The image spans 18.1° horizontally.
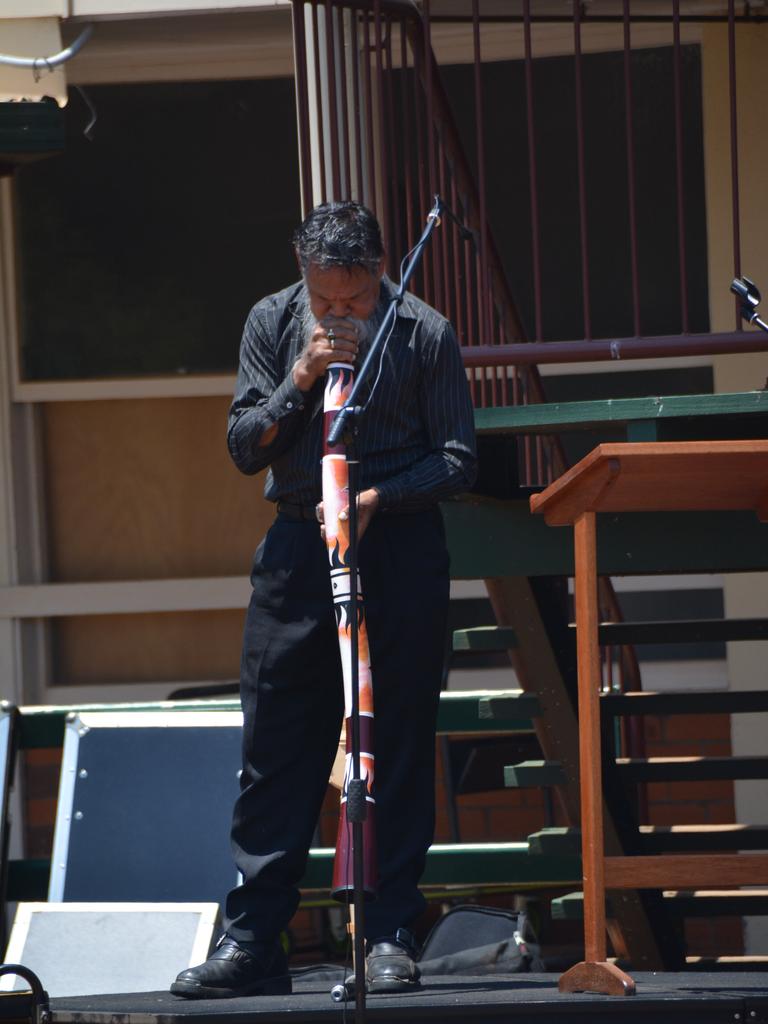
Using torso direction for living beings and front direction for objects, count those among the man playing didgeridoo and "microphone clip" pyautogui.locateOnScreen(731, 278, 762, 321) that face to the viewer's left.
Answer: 1

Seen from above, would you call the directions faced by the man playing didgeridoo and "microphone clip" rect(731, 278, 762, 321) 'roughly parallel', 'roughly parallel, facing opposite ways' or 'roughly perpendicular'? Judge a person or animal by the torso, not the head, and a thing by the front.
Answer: roughly perpendicular

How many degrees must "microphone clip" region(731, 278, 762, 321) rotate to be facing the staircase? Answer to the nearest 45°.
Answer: approximately 90° to its right

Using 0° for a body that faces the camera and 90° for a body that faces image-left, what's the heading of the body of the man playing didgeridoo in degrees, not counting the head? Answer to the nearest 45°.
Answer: approximately 0°

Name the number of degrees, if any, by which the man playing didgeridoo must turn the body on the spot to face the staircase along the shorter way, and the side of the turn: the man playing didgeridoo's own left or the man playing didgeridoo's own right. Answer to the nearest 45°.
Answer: approximately 135° to the man playing didgeridoo's own left

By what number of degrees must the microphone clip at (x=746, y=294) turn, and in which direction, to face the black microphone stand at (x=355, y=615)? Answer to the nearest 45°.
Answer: approximately 45° to its left

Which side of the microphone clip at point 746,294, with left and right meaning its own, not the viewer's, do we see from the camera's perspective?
left
